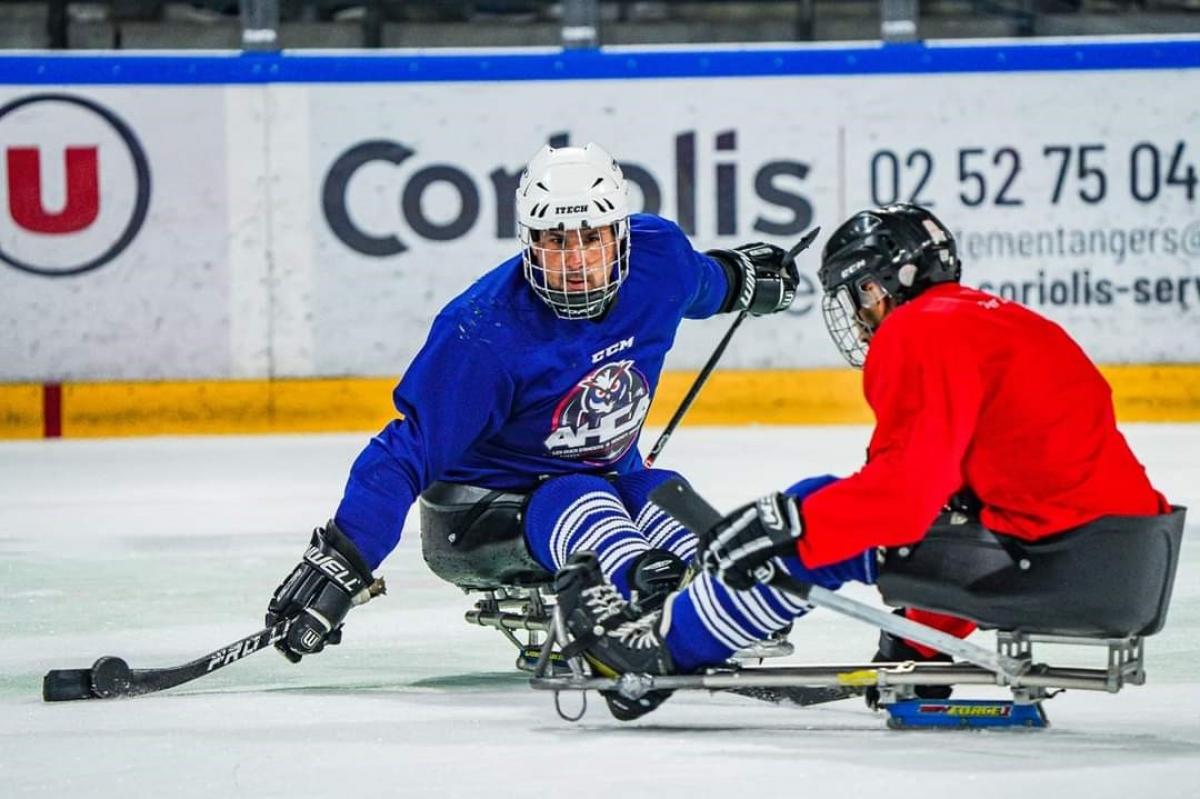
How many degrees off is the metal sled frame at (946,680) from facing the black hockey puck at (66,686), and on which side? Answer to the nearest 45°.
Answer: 0° — it already faces it

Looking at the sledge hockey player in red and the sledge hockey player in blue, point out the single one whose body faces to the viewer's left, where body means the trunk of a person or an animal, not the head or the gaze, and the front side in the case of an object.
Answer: the sledge hockey player in red

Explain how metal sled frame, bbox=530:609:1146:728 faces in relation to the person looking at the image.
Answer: facing to the left of the viewer

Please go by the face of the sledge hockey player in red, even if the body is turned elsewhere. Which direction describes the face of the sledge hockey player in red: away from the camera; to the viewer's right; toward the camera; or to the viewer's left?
to the viewer's left

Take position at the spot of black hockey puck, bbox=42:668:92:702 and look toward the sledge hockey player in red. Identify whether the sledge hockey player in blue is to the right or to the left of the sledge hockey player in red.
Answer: left

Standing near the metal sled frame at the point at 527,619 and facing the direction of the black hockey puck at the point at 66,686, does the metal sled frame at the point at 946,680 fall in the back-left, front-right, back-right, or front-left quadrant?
back-left

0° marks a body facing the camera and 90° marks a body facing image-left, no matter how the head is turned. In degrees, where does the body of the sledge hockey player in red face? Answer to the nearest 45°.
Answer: approximately 90°
